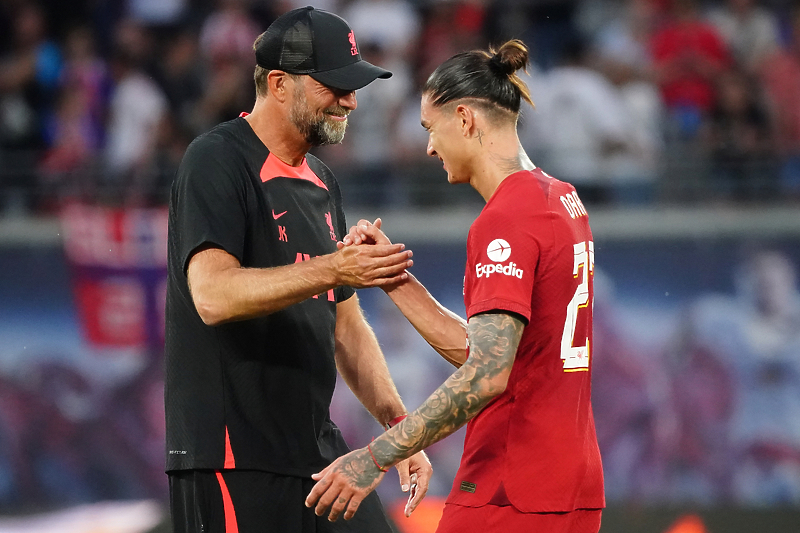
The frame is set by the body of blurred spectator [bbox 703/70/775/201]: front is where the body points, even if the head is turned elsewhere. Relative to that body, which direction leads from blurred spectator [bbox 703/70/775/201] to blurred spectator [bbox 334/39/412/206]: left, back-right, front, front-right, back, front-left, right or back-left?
right

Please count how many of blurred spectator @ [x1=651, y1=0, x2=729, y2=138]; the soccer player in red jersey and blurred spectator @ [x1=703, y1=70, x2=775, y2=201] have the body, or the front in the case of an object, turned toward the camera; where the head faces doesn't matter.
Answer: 2

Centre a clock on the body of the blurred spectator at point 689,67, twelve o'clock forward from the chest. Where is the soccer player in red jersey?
The soccer player in red jersey is roughly at 12 o'clock from the blurred spectator.

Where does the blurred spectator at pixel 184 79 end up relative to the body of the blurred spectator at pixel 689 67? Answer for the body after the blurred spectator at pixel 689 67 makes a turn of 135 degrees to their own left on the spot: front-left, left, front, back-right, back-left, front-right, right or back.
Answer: back-left

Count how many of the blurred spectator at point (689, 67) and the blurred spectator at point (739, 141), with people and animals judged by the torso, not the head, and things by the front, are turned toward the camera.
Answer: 2

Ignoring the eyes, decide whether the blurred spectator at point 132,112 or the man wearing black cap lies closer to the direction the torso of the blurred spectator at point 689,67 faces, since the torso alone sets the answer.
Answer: the man wearing black cap

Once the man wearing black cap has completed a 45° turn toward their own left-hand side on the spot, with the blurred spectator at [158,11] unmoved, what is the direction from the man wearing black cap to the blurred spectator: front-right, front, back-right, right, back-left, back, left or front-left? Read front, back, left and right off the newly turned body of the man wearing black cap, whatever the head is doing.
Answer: left

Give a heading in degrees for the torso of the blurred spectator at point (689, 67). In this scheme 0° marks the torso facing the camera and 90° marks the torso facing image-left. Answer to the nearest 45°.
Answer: approximately 0°

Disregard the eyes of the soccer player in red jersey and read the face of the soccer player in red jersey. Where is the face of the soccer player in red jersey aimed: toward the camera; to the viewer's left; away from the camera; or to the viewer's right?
to the viewer's left

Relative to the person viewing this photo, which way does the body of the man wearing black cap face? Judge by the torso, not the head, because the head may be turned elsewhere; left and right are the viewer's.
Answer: facing the viewer and to the right of the viewer

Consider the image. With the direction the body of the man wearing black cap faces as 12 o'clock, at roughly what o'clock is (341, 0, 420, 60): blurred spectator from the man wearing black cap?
The blurred spectator is roughly at 8 o'clock from the man wearing black cap.

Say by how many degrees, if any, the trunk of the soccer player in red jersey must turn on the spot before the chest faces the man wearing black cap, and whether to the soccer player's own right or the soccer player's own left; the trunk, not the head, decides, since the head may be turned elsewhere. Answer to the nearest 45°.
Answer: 0° — they already face them

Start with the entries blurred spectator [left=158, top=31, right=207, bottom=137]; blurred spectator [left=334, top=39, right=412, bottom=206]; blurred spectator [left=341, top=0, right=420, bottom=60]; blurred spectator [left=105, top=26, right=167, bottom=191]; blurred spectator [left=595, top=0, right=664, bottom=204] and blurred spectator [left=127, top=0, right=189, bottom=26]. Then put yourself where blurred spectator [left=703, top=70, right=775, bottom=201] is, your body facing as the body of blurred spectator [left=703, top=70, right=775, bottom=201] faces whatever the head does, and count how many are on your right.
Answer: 6

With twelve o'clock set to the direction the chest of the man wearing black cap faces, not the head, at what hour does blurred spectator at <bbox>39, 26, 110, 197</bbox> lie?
The blurred spectator is roughly at 7 o'clock from the man wearing black cap.

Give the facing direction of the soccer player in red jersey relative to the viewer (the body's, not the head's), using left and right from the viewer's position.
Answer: facing to the left of the viewer
